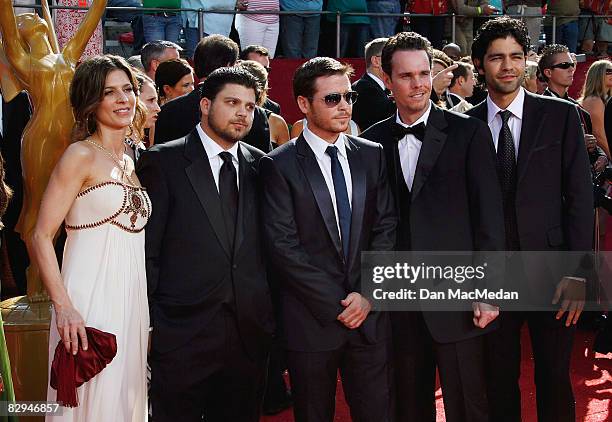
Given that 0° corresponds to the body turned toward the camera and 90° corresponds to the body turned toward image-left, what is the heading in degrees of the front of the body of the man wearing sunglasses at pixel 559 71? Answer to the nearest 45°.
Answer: approximately 315°

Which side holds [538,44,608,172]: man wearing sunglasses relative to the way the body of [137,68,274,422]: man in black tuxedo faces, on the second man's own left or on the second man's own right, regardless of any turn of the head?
on the second man's own left

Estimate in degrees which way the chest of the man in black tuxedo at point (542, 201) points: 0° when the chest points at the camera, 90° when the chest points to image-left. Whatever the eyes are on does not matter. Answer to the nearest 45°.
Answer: approximately 45°

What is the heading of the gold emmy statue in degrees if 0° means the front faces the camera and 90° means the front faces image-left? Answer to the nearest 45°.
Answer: approximately 315°

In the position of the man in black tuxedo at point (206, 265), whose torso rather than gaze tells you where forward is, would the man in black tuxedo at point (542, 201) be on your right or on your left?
on your left

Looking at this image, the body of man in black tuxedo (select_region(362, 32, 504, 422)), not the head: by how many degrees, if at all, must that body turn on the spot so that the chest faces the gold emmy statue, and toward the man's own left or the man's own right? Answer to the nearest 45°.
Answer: approximately 45° to the man's own right

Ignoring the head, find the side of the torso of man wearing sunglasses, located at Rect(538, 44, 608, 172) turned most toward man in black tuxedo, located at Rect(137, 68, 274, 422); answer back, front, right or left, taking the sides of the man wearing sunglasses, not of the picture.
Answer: right

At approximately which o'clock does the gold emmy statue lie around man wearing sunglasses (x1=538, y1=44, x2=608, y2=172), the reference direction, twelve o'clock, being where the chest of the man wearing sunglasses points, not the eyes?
The gold emmy statue is roughly at 3 o'clock from the man wearing sunglasses.
